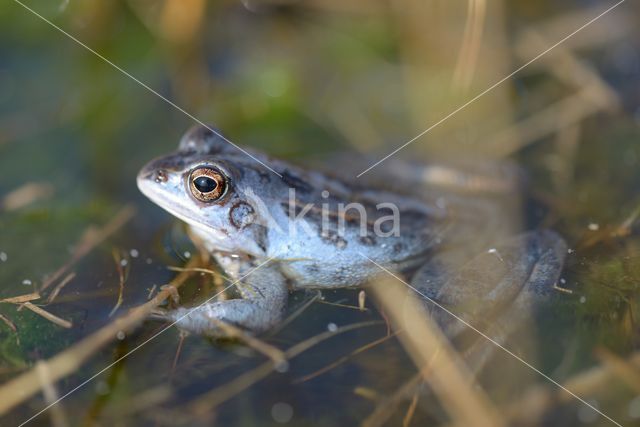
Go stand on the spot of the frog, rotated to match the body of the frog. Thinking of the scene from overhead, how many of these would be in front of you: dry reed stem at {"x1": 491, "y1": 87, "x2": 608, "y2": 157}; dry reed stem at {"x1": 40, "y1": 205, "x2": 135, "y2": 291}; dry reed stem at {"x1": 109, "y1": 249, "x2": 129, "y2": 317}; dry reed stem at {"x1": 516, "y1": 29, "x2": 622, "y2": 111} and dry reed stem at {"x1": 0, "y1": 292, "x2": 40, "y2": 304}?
3

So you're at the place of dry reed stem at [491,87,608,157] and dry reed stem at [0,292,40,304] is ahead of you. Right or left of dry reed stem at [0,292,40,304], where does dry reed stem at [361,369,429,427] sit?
left

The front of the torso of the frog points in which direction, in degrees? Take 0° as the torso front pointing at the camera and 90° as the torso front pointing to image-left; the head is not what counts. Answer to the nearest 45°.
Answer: approximately 90°

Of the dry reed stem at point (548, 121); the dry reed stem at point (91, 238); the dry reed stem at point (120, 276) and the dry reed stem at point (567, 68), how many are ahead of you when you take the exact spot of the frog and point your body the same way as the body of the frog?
2

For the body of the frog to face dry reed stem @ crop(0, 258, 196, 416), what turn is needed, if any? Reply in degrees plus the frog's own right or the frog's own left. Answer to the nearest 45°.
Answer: approximately 45° to the frog's own left

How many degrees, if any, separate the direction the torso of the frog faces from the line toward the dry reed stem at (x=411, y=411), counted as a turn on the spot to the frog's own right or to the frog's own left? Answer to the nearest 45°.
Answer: approximately 135° to the frog's own left

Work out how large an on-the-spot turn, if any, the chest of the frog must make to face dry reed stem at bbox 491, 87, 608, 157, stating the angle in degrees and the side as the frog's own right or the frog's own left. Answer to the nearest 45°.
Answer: approximately 135° to the frog's own right

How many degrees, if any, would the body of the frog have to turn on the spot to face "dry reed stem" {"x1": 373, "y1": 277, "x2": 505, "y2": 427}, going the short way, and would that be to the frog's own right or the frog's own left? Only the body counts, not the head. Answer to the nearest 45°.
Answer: approximately 135° to the frog's own left

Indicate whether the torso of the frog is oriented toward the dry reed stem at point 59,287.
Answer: yes
